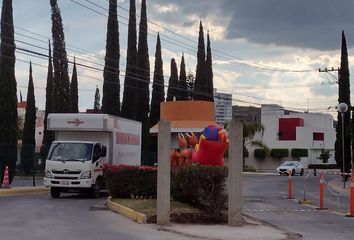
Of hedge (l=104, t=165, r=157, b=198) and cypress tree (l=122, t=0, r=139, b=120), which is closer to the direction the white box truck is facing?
the hedge

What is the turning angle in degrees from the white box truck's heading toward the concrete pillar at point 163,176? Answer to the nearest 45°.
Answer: approximately 45° to its left

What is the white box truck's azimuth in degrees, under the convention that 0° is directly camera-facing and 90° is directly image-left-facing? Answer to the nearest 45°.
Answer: approximately 45°

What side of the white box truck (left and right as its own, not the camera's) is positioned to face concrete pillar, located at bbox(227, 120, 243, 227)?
left

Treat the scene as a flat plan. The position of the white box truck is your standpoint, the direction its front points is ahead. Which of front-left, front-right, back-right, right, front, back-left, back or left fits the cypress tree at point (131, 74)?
back-right

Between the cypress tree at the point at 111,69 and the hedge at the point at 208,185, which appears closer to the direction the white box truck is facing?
the hedge

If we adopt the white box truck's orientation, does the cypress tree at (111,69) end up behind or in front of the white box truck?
behind

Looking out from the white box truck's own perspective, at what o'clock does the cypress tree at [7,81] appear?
The cypress tree is roughly at 4 o'clock from the white box truck.

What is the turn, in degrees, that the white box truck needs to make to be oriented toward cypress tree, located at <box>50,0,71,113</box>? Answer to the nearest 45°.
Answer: approximately 135° to its right

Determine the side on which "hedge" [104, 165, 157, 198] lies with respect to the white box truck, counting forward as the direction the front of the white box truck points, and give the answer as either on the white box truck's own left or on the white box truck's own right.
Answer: on the white box truck's own left

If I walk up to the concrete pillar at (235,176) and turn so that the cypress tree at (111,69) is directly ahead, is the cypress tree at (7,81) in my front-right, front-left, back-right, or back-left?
front-left

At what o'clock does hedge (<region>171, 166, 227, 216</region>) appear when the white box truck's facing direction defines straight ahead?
The hedge is roughly at 10 o'clock from the white box truck.
